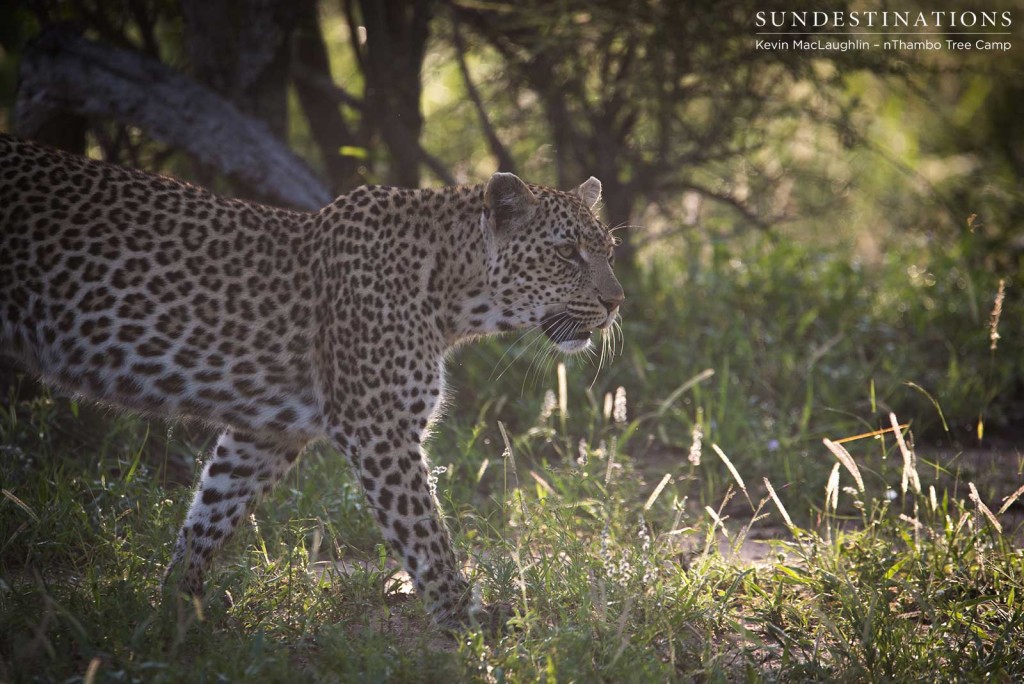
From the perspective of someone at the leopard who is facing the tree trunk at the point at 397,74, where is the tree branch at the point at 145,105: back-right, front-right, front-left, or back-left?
front-left

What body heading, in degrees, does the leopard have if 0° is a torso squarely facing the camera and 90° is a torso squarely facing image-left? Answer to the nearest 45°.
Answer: approximately 270°

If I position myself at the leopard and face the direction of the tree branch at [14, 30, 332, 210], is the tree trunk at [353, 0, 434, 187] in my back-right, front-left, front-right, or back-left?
front-right

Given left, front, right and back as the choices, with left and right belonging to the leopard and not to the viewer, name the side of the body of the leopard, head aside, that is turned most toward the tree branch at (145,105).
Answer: left

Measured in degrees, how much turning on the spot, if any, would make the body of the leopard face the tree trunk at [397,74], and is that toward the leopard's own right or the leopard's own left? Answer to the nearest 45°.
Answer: approximately 90° to the leopard's own left
